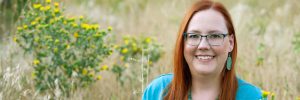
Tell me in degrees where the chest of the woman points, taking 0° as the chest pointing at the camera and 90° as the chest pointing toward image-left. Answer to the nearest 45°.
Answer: approximately 0°
